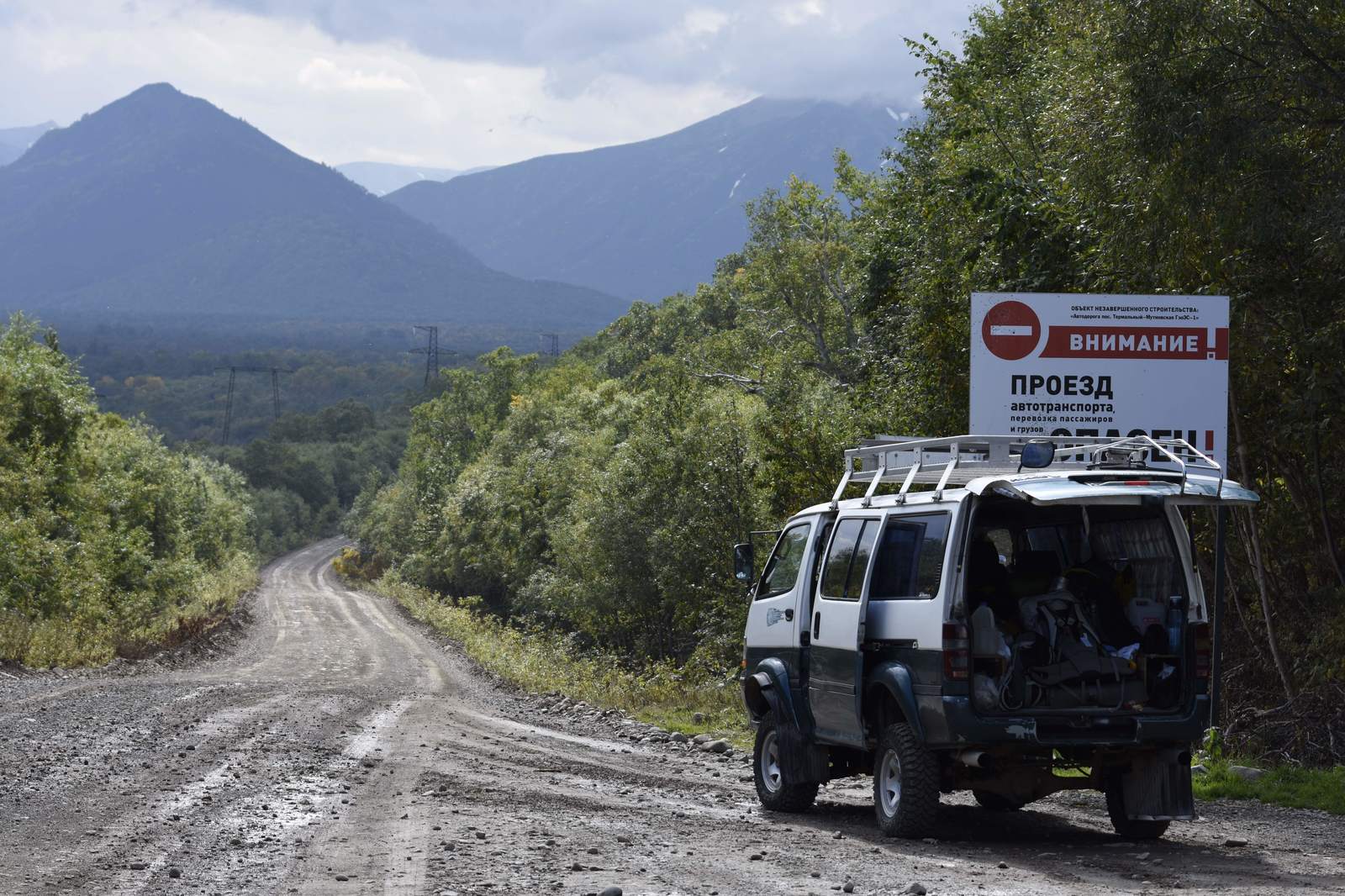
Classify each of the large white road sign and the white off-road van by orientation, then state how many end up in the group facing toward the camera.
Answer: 1

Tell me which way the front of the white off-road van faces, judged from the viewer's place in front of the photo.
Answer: facing away from the viewer and to the left of the viewer

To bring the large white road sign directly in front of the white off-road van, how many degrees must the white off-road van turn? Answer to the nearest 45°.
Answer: approximately 45° to its right

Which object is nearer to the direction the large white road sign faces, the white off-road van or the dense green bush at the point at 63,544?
the white off-road van

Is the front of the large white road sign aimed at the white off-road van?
yes

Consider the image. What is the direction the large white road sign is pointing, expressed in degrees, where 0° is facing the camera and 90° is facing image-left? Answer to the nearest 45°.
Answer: approximately 0°
